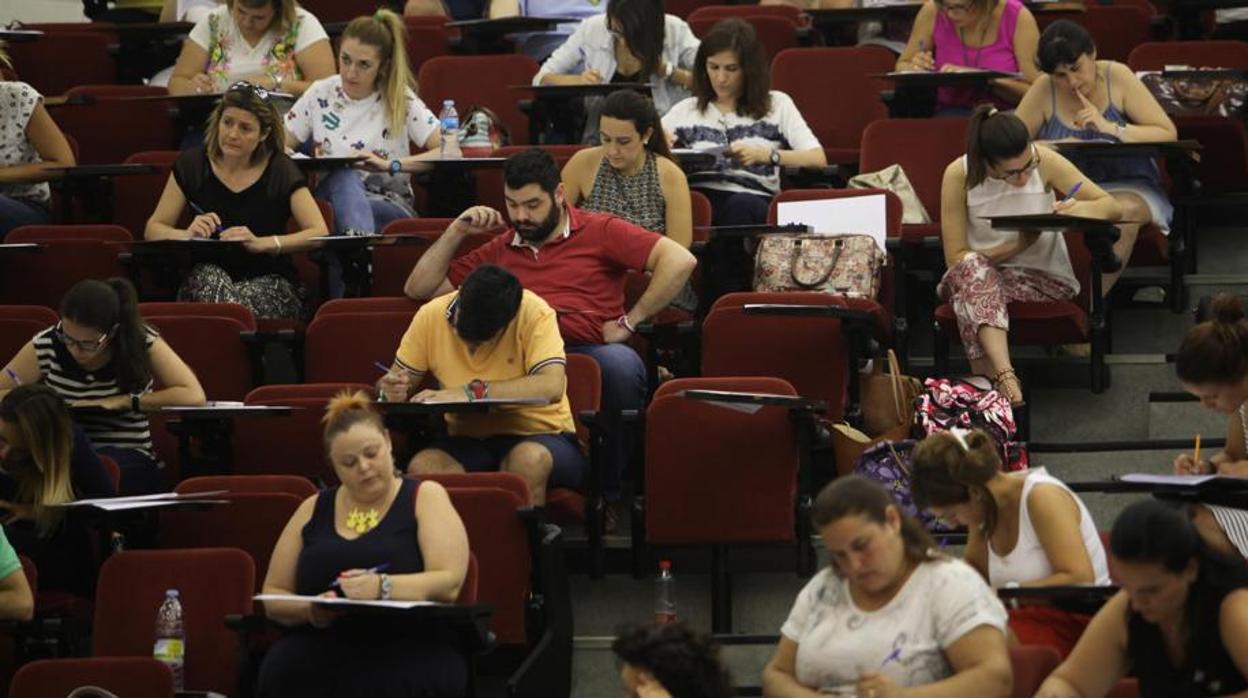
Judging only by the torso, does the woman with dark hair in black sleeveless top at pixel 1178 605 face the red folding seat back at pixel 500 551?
no

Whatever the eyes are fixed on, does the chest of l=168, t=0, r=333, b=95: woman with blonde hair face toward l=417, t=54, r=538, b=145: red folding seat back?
no

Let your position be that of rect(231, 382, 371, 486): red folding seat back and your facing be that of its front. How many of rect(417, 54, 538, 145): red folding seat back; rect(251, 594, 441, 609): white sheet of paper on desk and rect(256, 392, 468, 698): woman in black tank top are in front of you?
2

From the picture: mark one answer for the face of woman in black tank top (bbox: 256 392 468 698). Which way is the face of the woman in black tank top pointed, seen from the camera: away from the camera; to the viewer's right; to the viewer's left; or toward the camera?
toward the camera

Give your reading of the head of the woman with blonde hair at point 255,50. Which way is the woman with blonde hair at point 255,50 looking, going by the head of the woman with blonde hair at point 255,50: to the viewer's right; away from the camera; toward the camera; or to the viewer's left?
toward the camera

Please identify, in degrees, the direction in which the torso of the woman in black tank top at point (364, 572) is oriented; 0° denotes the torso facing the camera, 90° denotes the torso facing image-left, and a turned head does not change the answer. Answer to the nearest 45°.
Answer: approximately 0°

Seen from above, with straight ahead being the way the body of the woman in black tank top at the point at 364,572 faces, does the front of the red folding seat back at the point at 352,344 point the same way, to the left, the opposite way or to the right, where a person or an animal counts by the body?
the same way

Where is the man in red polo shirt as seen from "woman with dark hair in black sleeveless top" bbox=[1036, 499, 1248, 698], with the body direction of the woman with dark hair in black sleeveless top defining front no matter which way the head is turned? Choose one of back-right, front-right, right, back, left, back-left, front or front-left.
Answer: right

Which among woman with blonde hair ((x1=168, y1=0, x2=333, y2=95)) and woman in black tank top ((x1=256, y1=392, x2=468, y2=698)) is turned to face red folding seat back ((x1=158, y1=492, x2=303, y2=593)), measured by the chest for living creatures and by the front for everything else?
the woman with blonde hair

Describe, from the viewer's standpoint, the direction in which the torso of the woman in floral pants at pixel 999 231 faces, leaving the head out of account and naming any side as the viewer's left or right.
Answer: facing the viewer

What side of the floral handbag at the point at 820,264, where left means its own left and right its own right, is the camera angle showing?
front

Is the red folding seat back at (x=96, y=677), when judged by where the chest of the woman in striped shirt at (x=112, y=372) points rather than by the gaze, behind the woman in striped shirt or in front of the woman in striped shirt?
in front

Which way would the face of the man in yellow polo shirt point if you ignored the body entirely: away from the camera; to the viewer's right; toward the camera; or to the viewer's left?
toward the camera

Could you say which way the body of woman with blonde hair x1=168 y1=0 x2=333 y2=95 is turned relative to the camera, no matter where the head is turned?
toward the camera

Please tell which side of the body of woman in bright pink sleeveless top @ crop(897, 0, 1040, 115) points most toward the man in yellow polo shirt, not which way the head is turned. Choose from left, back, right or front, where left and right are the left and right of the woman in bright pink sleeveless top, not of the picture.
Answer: front

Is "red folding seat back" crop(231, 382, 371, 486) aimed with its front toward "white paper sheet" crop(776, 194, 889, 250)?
no
